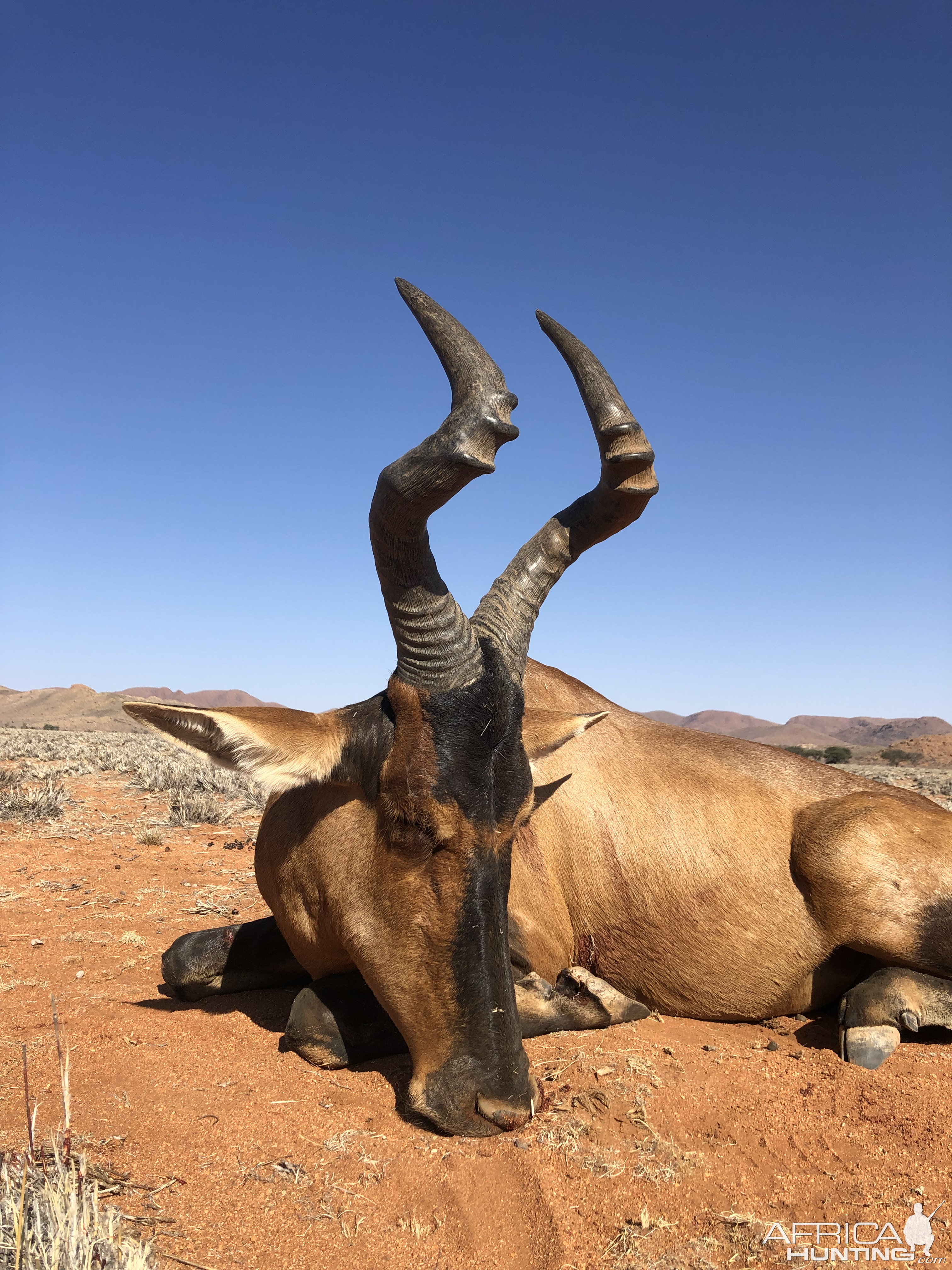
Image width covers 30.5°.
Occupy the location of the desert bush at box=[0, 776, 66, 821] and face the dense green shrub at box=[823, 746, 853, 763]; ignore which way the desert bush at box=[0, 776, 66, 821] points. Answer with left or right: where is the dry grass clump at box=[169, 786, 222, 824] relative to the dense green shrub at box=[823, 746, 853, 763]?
right

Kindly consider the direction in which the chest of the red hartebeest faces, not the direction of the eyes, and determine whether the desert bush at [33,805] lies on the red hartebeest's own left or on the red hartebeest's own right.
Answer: on the red hartebeest's own right

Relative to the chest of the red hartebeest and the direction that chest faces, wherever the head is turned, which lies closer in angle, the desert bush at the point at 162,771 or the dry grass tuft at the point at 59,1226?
the dry grass tuft

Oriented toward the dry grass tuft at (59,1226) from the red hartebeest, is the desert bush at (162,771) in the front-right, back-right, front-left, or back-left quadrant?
back-right

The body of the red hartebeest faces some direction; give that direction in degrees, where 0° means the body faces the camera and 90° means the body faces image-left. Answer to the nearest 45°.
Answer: approximately 45°

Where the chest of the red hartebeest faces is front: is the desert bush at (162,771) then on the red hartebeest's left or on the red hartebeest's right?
on the red hartebeest's right

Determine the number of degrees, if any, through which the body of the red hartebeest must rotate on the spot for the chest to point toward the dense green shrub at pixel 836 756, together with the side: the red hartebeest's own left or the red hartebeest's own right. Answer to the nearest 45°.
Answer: approximately 135° to the red hartebeest's own right

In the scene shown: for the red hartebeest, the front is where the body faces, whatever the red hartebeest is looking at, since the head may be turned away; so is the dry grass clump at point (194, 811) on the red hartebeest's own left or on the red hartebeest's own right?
on the red hartebeest's own right

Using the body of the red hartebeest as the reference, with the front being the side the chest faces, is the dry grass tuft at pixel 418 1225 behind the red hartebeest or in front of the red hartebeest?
in front
